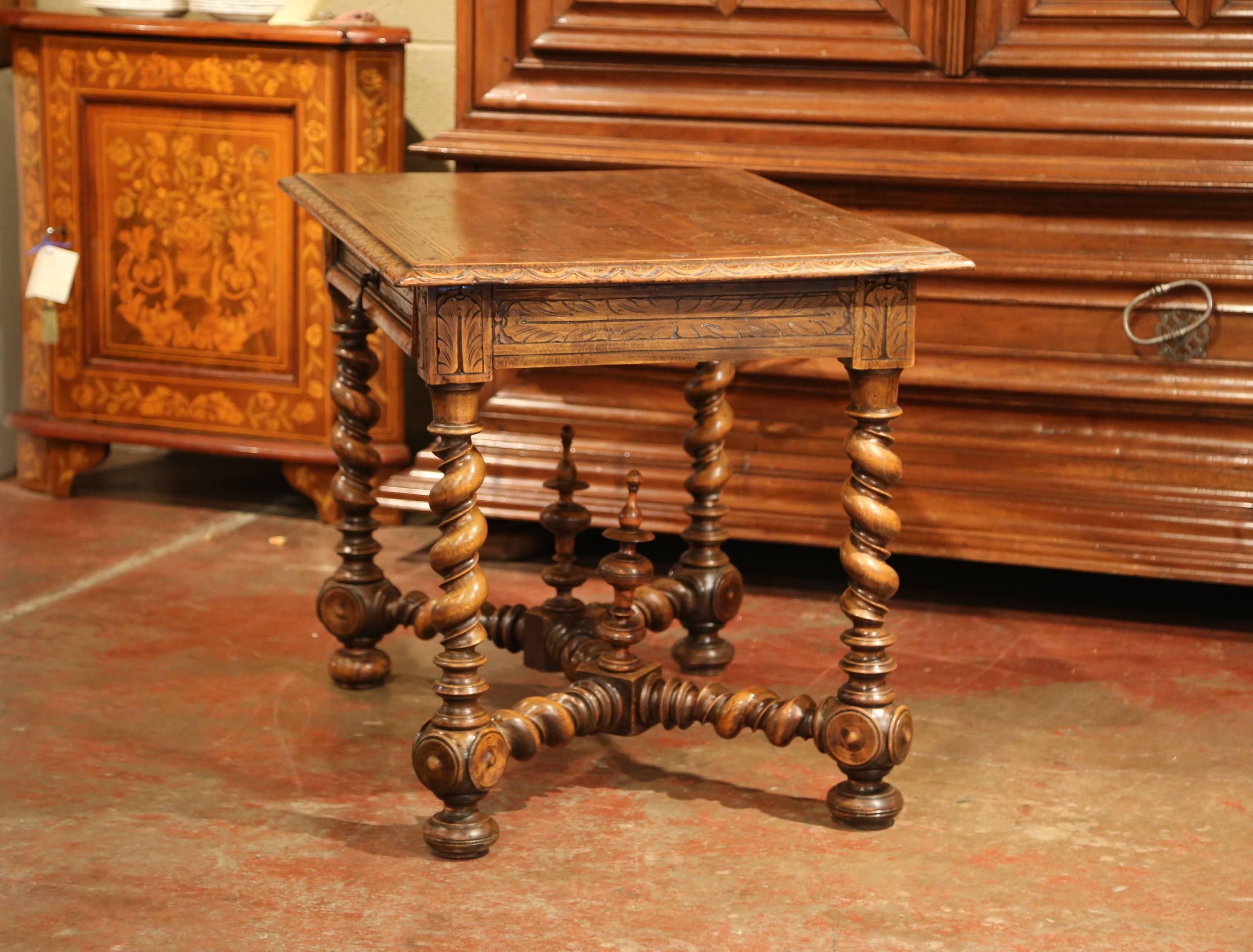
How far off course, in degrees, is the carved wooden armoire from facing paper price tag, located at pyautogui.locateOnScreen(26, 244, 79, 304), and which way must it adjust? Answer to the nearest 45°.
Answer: approximately 90° to its right

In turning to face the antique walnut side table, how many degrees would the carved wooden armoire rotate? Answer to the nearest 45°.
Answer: approximately 45° to its right

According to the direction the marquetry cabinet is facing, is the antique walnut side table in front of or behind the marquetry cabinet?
in front

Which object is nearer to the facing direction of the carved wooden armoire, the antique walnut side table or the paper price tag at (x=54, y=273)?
the antique walnut side table

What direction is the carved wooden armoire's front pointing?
toward the camera

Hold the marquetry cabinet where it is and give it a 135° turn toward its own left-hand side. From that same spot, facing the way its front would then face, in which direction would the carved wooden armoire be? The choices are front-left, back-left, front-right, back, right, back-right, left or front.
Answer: right
